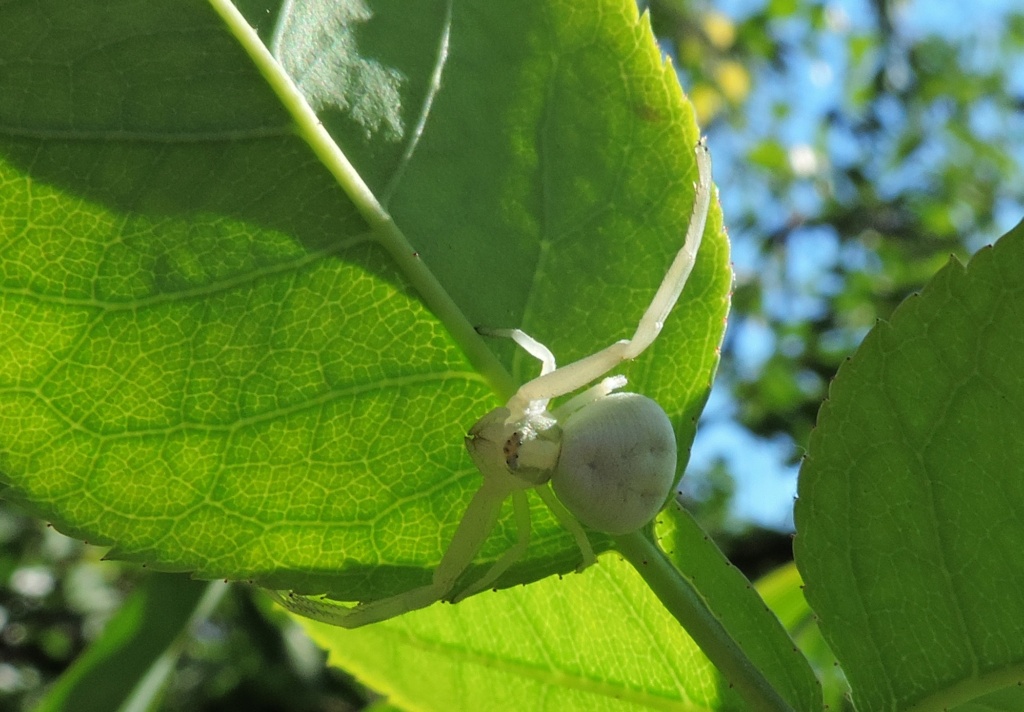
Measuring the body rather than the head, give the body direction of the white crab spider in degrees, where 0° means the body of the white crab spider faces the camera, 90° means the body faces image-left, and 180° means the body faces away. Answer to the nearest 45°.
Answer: approximately 90°
